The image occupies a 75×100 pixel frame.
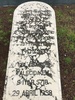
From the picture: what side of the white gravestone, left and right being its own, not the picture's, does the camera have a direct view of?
front
